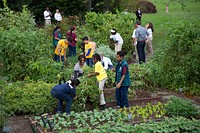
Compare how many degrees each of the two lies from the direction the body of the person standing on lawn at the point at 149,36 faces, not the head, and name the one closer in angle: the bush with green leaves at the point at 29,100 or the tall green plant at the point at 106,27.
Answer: the tall green plant

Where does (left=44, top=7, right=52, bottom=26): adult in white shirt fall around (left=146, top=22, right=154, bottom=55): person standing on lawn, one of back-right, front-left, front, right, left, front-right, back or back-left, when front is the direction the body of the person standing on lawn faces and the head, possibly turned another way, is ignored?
front-right

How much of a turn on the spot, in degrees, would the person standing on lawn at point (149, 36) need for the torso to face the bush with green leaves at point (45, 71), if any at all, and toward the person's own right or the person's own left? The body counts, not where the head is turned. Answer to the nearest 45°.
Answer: approximately 45° to the person's own left

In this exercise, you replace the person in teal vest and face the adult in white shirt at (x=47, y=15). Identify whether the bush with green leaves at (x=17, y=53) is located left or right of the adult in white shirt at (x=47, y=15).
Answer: left

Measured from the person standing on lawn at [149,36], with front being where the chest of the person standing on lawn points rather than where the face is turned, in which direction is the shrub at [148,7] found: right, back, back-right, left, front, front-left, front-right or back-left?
right

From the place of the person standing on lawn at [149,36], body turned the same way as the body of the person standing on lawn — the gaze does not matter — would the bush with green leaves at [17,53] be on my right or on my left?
on my left

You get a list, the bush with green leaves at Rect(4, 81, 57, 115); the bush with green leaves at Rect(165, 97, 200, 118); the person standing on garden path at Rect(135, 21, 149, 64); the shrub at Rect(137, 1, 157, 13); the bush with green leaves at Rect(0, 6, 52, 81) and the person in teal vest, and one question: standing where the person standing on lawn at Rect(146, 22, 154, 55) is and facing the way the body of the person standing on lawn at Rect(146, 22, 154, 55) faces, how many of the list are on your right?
1

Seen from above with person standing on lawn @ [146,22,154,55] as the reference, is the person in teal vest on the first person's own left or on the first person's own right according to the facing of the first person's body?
on the first person's own left

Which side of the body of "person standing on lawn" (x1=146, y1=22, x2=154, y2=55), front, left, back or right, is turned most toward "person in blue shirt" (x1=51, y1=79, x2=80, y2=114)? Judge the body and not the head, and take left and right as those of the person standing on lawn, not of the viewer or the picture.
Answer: left
